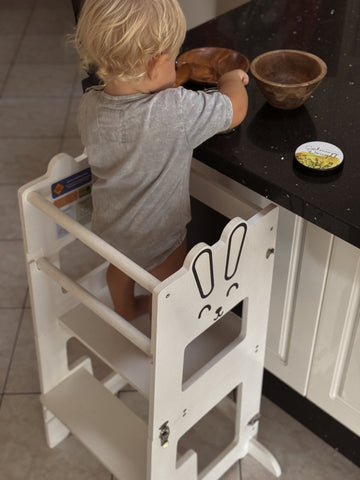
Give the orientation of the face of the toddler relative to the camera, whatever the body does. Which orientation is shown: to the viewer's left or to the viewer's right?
to the viewer's right

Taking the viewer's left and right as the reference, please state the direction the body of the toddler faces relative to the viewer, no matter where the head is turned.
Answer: facing away from the viewer and to the right of the viewer
